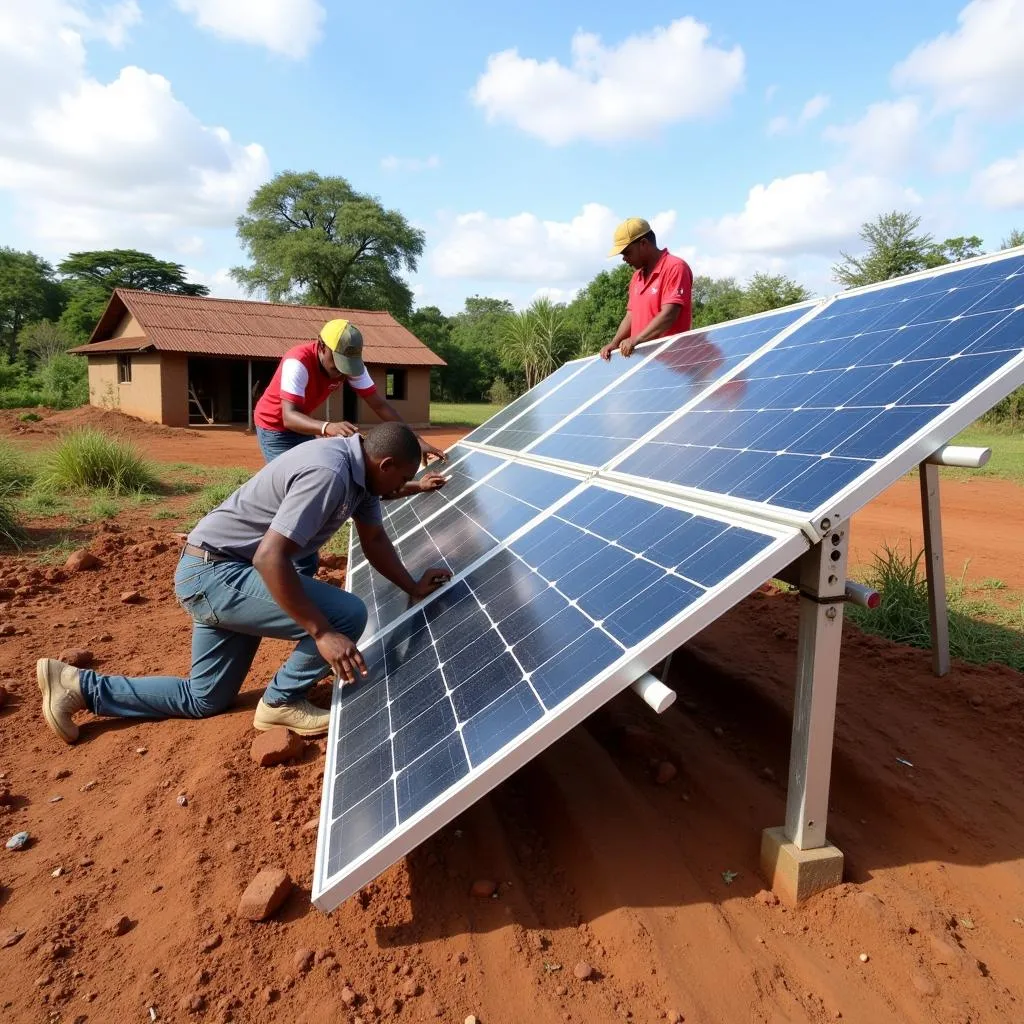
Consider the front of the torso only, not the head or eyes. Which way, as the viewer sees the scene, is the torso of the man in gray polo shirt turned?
to the viewer's right

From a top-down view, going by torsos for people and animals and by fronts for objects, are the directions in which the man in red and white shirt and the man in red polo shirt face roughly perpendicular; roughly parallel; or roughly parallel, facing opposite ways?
roughly perpendicular

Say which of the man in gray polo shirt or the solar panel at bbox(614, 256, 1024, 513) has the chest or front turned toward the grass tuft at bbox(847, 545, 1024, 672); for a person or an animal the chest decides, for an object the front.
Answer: the man in gray polo shirt

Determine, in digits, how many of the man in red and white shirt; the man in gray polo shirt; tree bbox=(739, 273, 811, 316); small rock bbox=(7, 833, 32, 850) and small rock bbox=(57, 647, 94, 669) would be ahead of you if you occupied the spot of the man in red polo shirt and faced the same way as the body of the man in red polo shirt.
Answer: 4

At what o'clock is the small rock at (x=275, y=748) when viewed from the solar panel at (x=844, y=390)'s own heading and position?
The small rock is roughly at 1 o'clock from the solar panel.

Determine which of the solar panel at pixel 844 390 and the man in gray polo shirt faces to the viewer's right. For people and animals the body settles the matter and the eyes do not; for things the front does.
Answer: the man in gray polo shirt

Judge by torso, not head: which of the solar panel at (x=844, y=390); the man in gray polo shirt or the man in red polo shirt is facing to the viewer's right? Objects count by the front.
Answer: the man in gray polo shirt

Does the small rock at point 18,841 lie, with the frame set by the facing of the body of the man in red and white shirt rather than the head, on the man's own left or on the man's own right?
on the man's own right

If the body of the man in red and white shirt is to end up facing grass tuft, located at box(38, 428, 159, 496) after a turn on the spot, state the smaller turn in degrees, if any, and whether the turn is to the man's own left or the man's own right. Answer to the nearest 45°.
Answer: approximately 180°

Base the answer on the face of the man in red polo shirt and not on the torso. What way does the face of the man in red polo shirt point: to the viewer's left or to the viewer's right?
to the viewer's left

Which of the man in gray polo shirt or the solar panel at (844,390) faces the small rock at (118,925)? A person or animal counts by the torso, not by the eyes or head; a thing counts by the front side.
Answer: the solar panel

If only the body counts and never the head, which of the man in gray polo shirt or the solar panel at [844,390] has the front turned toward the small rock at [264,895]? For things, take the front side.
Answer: the solar panel

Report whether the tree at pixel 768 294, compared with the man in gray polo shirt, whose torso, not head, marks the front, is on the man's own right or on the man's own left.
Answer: on the man's own left

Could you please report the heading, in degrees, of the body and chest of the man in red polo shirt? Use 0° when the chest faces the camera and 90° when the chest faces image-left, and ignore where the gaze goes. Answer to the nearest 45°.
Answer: approximately 45°
